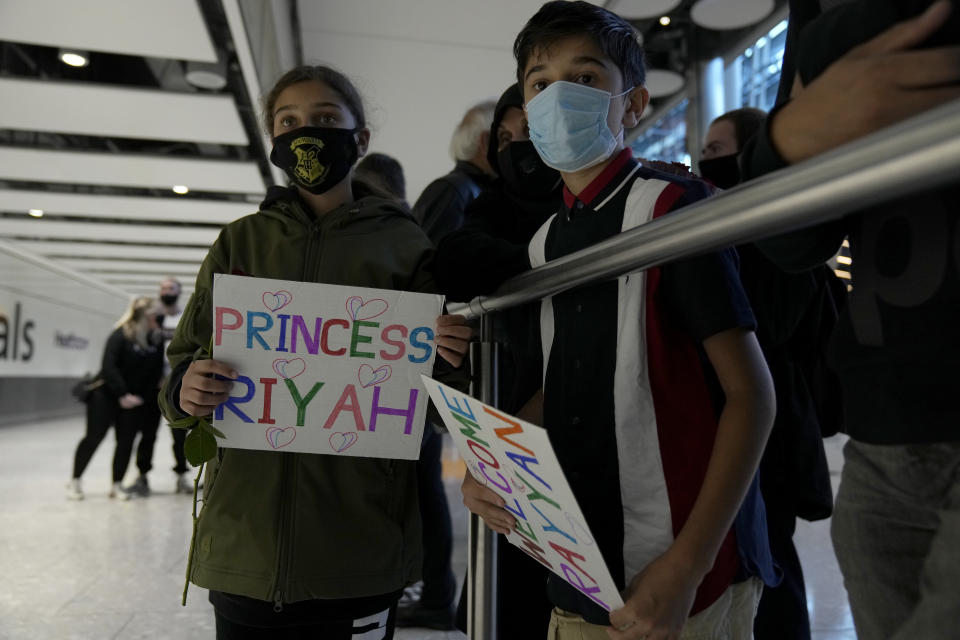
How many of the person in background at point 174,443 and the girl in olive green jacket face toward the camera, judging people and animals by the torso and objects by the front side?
2

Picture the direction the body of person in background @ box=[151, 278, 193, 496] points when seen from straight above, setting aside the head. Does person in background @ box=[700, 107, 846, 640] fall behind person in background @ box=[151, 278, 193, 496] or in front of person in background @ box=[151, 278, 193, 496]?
in front

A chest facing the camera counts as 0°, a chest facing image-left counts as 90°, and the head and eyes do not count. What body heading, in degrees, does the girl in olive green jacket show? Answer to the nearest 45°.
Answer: approximately 0°

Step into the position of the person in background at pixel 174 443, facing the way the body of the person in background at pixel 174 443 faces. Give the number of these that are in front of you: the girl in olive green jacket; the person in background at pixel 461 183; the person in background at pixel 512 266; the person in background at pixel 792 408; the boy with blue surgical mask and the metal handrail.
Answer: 6

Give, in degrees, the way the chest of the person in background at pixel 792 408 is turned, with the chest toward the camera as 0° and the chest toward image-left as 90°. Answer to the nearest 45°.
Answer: approximately 45°

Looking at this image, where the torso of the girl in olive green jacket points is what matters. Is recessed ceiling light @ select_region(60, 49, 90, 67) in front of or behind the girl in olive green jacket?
behind

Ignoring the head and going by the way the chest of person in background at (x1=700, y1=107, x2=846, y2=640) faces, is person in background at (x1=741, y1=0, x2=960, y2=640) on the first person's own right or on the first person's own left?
on the first person's own left

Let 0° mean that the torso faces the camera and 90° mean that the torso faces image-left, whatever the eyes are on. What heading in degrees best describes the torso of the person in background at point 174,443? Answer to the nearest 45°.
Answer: approximately 0°
